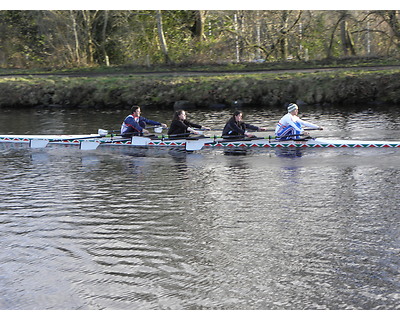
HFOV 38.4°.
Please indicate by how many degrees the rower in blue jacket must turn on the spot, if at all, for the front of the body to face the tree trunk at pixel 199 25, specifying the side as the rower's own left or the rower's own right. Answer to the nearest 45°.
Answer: approximately 90° to the rower's own left

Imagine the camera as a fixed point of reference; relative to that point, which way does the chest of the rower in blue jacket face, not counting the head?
to the viewer's right

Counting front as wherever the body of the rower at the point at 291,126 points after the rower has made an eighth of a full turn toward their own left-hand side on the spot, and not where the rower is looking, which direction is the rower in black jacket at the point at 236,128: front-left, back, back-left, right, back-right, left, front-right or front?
back-left

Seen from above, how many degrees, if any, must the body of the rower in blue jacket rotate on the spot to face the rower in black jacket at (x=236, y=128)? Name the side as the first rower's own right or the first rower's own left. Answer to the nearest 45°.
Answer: approximately 45° to the first rower's own right

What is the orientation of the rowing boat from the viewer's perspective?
to the viewer's left

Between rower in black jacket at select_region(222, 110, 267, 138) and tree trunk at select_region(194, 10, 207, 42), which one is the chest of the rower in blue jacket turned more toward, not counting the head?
the rower in black jacket

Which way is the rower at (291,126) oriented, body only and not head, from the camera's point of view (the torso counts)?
to the viewer's right

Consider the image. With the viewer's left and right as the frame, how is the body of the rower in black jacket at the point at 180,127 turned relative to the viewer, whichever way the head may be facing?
facing to the right of the viewer

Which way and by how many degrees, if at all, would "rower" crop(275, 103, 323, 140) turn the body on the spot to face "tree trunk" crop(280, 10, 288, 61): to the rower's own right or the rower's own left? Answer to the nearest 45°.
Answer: approximately 90° to the rower's own left

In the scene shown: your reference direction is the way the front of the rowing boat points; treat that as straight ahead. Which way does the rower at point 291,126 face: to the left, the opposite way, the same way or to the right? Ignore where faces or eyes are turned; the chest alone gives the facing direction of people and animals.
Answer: the opposite way

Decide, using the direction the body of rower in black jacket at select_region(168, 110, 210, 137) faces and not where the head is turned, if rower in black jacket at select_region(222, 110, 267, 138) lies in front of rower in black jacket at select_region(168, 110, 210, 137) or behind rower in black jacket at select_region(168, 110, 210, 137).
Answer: in front

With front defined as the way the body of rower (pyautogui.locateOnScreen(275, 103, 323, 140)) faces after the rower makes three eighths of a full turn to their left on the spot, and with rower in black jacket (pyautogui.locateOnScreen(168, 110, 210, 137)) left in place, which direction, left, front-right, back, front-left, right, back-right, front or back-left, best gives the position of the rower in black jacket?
front-left
